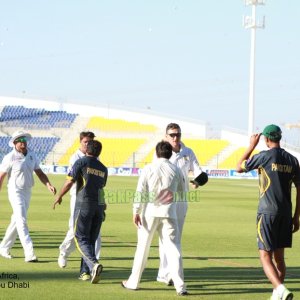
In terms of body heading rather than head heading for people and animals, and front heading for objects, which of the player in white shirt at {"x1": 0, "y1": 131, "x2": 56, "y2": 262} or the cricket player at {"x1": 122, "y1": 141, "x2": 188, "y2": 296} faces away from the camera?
the cricket player

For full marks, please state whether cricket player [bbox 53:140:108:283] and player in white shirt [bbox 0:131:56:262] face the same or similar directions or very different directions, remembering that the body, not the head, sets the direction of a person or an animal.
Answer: very different directions

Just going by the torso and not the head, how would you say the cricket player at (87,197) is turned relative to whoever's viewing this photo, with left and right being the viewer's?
facing away from the viewer and to the left of the viewer

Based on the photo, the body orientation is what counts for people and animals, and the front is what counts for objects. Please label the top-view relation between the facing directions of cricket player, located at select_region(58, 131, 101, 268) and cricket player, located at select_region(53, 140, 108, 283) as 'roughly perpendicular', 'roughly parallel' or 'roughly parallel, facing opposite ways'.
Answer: roughly parallel, facing opposite ways

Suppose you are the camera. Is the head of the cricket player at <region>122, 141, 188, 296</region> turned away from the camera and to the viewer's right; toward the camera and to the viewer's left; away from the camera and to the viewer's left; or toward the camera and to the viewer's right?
away from the camera and to the viewer's right

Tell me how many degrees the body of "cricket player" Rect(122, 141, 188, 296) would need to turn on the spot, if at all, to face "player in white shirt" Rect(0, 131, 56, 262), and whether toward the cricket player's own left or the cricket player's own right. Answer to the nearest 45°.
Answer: approximately 45° to the cricket player's own left

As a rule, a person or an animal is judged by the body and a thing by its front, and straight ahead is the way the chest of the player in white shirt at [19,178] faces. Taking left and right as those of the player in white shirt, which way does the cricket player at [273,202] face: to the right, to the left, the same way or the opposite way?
the opposite way

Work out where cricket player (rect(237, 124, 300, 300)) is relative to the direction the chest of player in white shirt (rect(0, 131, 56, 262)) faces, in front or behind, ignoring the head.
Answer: in front

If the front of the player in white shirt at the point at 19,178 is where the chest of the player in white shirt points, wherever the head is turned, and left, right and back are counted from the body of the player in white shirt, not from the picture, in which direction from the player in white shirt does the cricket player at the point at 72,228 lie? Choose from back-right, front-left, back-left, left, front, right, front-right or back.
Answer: front

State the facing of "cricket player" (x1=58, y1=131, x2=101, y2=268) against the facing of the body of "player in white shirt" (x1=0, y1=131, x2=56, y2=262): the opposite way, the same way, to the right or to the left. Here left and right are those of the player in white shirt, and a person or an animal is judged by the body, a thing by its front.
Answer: the same way

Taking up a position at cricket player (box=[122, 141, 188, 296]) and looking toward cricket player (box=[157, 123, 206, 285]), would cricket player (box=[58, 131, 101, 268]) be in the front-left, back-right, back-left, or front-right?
front-left

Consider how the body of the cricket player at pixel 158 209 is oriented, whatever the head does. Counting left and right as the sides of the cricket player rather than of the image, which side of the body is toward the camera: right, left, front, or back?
back

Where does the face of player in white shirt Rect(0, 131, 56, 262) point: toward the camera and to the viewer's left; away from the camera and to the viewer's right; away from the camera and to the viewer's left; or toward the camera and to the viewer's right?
toward the camera and to the viewer's right
